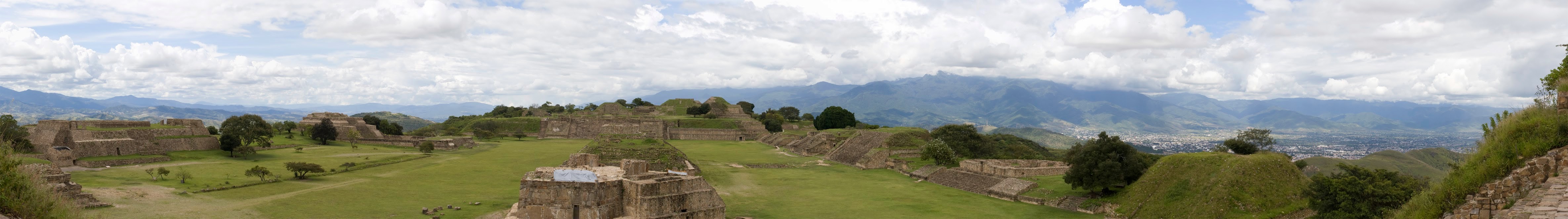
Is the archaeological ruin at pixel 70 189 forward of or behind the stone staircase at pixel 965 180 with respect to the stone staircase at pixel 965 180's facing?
forward

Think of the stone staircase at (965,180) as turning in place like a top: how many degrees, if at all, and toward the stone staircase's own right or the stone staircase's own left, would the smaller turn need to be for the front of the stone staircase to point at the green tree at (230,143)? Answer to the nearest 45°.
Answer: approximately 45° to the stone staircase's own right

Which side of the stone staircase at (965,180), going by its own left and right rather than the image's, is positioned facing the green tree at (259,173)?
front

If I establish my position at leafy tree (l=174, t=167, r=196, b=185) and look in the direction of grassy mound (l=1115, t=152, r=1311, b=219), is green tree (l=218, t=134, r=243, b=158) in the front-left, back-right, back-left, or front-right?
back-left

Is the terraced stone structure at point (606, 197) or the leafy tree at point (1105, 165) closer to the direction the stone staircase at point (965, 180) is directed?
the terraced stone structure

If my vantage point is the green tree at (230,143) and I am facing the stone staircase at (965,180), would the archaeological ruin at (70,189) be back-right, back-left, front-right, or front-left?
front-right

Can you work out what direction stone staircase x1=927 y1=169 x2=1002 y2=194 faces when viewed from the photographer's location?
facing the viewer and to the left of the viewer
